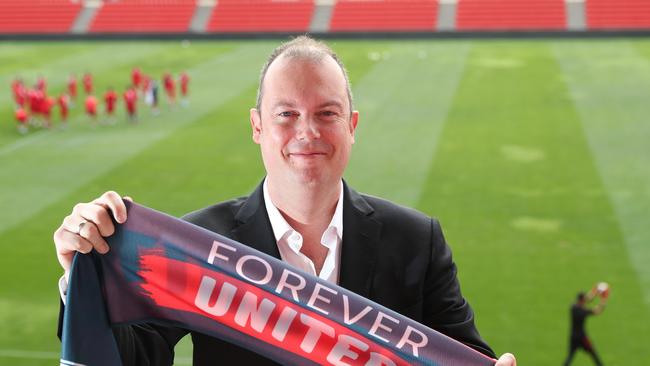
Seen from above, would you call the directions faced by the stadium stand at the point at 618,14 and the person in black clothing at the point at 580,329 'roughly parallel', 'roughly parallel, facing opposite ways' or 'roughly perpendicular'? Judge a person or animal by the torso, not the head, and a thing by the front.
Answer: roughly perpendicular

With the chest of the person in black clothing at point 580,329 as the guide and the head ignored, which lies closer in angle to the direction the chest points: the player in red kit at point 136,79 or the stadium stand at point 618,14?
the stadium stand

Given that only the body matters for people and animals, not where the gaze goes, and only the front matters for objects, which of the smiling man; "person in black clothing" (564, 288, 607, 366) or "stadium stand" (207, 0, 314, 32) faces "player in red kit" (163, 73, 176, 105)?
the stadium stand

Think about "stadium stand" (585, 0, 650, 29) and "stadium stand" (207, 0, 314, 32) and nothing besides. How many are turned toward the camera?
2

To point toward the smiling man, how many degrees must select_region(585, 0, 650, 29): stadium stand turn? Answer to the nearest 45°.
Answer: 0° — it already faces them

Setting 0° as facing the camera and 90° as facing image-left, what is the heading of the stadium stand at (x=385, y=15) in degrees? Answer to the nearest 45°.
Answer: approximately 0°

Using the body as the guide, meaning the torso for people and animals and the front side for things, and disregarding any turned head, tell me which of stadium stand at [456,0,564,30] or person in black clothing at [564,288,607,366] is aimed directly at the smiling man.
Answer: the stadium stand

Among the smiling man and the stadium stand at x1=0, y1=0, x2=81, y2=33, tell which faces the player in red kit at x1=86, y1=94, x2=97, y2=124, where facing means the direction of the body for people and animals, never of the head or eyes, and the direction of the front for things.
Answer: the stadium stand

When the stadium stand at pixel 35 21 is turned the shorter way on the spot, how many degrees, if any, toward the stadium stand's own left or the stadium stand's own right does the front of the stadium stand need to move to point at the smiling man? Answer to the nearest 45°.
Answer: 0° — it already faces them

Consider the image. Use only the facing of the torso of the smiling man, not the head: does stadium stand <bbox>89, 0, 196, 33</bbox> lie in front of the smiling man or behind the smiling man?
behind

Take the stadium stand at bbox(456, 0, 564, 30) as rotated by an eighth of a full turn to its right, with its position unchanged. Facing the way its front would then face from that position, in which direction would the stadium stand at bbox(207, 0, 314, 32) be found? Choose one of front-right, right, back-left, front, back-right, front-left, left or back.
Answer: front-right

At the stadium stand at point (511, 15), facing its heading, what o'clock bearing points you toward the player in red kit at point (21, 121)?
The player in red kit is roughly at 1 o'clock from the stadium stand.
